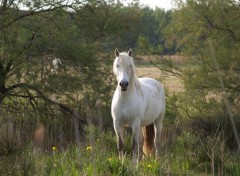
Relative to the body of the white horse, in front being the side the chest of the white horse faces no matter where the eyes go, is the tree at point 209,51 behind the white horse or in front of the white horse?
behind

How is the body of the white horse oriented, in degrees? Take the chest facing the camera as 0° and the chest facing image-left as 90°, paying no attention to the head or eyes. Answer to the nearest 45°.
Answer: approximately 45°

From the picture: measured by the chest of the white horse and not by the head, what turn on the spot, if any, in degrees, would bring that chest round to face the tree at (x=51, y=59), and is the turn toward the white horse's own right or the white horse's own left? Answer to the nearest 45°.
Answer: approximately 90° to the white horse's own right
